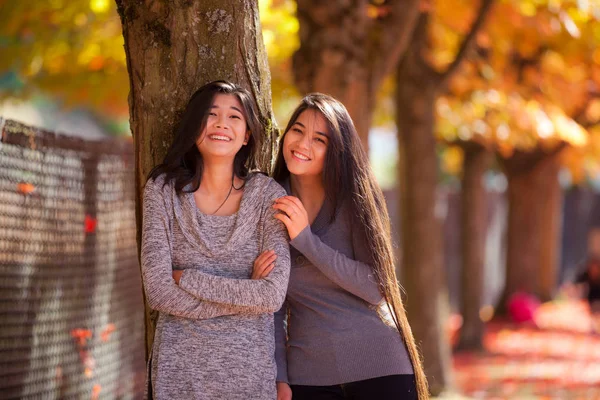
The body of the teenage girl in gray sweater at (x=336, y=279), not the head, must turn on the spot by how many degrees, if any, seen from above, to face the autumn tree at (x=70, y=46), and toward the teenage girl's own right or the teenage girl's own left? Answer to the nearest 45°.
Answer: approximately 90° to the teenage girl's own right

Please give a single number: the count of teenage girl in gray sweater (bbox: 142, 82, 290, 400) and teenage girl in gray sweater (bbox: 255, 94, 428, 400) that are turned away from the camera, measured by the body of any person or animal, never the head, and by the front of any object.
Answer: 0

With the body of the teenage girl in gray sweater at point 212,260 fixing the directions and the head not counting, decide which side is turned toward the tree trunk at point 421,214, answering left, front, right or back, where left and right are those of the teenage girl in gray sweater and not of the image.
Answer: back

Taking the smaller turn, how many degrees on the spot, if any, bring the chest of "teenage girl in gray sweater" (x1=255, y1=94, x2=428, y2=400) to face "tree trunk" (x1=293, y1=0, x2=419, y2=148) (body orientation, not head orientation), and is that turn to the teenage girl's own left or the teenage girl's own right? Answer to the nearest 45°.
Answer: approximately 135° to the teenage girl's own right

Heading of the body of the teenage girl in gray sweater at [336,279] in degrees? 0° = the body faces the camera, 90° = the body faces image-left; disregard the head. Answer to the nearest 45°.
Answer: approximately 45°

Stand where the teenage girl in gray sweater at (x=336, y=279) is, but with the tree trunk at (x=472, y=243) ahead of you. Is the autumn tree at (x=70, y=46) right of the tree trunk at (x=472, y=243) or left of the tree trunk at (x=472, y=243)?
left

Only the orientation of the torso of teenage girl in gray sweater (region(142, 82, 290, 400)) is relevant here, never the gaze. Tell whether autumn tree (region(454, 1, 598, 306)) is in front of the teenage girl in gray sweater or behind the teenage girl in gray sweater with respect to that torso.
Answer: behind
